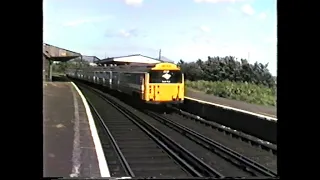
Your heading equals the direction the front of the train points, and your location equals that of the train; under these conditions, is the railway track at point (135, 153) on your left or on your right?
on your right

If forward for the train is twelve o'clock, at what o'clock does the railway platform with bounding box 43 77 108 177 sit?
The railway platform is roughly at 2 o'clock from the train.

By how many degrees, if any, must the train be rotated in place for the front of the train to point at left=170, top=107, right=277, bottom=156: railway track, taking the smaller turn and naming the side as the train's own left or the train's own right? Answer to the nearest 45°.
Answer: approximately 45° to the train's own right

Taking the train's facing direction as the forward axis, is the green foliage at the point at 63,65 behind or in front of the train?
behind

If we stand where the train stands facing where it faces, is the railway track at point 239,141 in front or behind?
in front

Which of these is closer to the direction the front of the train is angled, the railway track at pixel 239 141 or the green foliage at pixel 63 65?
the railway track
